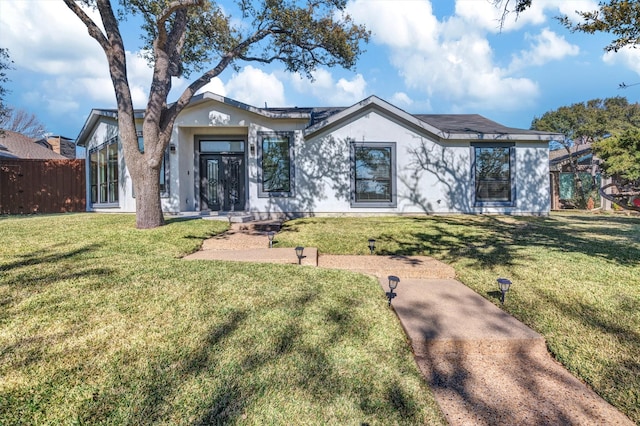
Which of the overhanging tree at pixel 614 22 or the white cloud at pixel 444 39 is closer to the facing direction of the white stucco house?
the overhanging tree

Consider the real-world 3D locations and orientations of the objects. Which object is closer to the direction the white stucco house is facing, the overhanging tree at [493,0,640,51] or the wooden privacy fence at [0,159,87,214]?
the overhanging tree

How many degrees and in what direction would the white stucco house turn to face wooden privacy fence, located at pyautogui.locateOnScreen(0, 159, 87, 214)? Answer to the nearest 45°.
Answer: approximately 90° to its right

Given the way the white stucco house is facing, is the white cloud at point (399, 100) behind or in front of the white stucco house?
behind

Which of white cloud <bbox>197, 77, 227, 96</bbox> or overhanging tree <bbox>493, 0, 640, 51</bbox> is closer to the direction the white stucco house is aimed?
the overhanging tree

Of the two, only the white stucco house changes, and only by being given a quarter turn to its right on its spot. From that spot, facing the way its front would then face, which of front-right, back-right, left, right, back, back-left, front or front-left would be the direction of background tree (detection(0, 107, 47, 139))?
front-right

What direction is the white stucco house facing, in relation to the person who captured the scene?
facing the viewer
